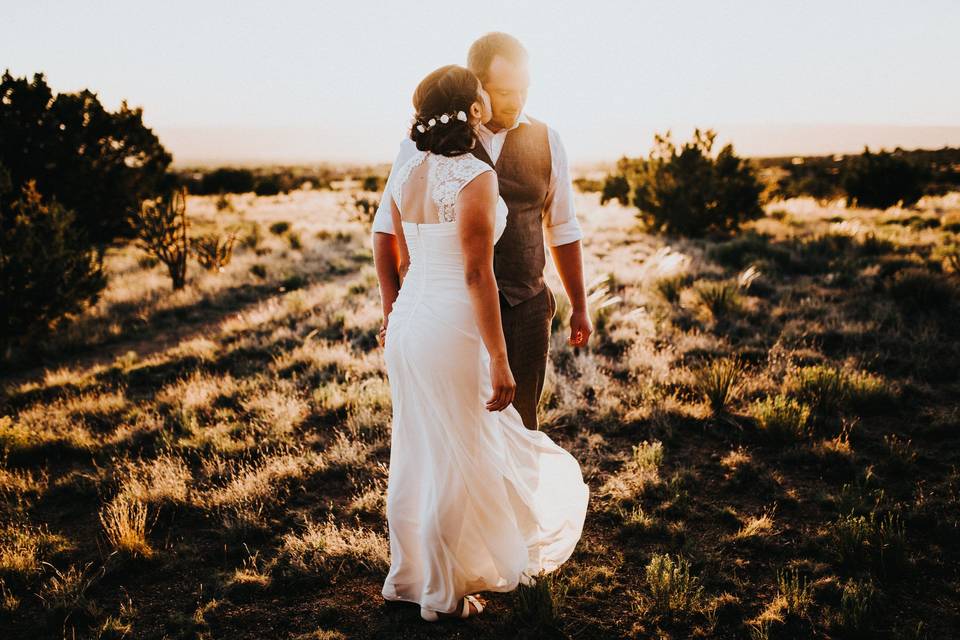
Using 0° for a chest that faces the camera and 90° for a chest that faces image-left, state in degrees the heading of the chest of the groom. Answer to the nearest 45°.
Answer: approximately 0°

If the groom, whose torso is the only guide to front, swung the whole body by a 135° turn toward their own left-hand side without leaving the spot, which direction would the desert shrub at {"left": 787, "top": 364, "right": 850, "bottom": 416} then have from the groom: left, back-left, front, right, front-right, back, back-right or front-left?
front

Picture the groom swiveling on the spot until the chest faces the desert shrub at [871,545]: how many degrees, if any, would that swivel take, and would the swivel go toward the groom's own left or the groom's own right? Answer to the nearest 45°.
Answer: approximately 90° to the groom's own left

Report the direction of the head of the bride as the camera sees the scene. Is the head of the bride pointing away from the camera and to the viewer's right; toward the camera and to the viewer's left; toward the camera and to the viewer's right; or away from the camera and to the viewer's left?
away from the camera and to the viewer's right

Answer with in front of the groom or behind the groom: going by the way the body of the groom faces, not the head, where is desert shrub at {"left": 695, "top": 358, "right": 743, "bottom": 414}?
behind

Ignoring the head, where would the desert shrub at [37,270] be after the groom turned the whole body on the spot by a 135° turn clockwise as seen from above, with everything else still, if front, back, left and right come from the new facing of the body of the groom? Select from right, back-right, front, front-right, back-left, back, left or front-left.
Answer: front

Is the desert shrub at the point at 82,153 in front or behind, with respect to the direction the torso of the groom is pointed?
behind

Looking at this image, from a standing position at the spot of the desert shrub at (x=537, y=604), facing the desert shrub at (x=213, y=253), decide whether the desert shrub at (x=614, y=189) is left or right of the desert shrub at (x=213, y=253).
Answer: right
